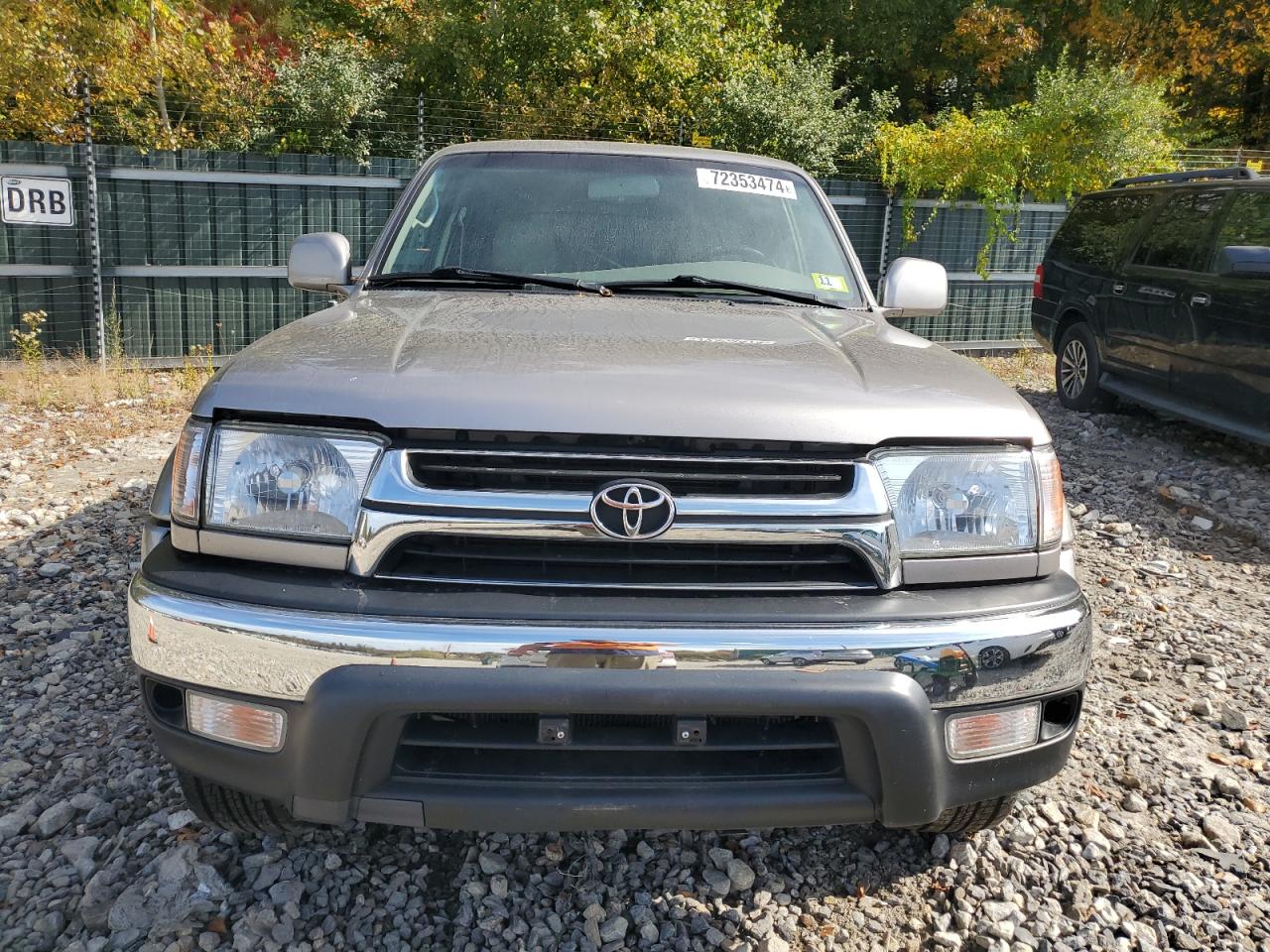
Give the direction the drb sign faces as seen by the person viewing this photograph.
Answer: facing the viewer

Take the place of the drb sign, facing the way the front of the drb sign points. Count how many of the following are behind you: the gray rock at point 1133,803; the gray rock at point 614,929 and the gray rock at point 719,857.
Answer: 0

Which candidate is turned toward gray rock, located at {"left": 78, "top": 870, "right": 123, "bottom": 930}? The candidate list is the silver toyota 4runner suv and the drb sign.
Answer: the drb sign

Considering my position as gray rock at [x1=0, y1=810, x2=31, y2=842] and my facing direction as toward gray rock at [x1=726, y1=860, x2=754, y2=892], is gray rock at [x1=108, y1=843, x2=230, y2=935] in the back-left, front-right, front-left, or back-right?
front-right

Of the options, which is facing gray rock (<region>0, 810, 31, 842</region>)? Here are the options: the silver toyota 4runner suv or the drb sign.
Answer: the drb sign

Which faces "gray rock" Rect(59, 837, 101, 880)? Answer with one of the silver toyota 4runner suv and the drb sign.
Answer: the drb sign

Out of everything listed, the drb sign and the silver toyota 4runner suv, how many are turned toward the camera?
2

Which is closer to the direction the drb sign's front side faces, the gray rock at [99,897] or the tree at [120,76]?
the gray rock

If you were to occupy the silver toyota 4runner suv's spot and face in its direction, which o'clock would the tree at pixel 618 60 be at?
The tree is roughly at 6 o'clock from the silver toyota 4runner suv.

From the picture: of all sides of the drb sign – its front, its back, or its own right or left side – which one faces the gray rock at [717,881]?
front

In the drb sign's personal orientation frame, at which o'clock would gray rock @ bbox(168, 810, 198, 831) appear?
The gray rock is roughly at 12 o'clock from the drb sign.

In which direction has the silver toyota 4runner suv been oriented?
toward the camera

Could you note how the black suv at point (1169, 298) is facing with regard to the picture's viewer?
facing the viewer and to the right of the viewer

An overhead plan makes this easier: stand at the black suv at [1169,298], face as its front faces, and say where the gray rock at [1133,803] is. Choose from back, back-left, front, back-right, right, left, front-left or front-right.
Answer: front-right

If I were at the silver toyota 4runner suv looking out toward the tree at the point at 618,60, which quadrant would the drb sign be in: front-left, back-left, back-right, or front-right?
front-left
